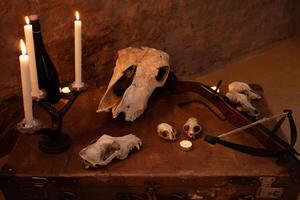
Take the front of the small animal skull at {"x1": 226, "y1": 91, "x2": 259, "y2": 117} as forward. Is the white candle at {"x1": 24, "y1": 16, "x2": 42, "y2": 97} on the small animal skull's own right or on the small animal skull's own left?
on the small animal skull's own right

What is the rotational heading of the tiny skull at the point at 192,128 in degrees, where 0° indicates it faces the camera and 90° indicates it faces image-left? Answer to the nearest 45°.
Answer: approximately 0°
